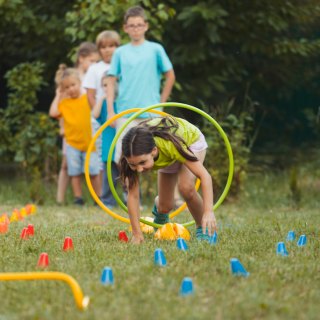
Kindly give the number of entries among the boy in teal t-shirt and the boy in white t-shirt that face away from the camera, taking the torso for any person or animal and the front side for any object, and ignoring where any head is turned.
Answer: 0

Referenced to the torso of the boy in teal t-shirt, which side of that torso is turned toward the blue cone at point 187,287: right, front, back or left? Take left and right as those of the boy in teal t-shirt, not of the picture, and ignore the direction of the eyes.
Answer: front

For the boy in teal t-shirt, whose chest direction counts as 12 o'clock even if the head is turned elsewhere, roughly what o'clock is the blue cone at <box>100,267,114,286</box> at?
The blue cone is roughly at 12 o'clock from the boy in teal t-shirt.

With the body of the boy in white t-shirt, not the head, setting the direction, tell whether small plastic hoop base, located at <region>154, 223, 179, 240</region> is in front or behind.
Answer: in front

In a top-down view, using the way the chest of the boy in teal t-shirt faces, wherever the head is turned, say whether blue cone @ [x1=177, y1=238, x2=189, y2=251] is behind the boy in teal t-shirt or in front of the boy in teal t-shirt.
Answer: in front

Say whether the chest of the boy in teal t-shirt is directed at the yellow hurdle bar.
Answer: yes

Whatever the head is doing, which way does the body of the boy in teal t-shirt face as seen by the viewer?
toward the camera

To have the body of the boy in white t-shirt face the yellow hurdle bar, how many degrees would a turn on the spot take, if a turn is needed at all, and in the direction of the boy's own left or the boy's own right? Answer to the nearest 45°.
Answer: approximately 45° to the boy's own right

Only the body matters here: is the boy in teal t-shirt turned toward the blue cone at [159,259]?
yes

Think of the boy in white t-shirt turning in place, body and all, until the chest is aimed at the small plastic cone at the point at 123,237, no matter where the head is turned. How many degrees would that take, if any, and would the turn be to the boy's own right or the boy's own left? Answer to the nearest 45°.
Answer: approximately 45° to the boy's own right
